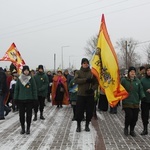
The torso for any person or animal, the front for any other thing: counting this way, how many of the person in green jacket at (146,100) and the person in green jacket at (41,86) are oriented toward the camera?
2

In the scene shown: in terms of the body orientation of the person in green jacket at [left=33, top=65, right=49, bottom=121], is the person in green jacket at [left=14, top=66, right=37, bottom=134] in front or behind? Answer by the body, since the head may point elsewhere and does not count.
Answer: in front

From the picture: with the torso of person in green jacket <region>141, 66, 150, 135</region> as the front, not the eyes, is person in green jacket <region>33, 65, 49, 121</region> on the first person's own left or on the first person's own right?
on the first person's own right

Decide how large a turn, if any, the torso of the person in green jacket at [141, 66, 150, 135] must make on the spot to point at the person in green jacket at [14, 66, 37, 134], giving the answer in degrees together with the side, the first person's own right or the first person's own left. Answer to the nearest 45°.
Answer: approximately 90° to the first person's own right

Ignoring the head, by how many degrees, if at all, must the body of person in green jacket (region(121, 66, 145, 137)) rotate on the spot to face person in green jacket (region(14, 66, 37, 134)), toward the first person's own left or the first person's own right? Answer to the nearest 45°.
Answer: approximately 90° to the first person's own right

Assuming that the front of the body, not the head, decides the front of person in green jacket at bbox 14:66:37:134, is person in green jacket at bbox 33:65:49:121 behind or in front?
behind

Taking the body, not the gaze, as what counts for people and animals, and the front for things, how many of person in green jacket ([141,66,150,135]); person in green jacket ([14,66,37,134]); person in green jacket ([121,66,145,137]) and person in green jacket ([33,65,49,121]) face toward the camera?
4

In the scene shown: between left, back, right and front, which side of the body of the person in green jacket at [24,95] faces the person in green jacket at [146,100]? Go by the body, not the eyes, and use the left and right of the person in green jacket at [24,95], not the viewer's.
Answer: left

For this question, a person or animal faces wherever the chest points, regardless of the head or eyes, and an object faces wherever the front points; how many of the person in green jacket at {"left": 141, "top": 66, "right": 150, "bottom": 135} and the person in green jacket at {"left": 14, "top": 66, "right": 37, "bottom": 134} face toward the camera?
2

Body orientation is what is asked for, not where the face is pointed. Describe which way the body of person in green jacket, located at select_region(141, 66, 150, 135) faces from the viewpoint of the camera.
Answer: toward the camera

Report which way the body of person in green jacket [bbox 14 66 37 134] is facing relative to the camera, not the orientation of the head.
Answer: toward the camera
